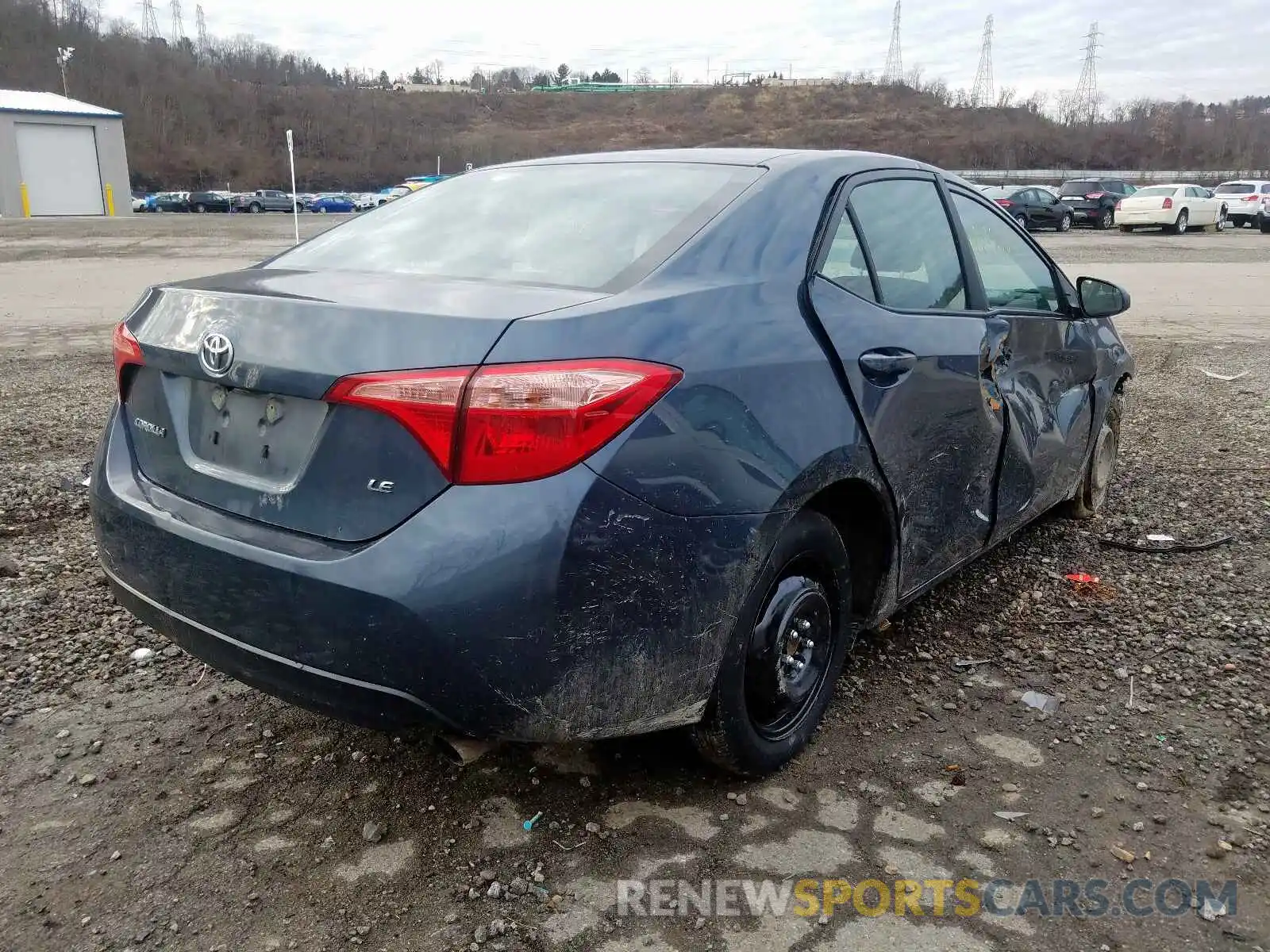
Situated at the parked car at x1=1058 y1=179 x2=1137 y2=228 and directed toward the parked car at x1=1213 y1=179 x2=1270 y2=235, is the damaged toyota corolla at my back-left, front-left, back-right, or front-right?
back-right

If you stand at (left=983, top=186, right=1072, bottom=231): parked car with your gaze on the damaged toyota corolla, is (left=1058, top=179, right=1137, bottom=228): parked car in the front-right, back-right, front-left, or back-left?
back-left

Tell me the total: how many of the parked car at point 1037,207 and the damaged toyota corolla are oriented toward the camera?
0

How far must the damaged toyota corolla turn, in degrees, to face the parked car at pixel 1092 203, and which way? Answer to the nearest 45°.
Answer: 0° — it already faces it

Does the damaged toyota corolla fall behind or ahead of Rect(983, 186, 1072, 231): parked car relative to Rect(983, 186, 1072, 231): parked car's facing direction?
behind

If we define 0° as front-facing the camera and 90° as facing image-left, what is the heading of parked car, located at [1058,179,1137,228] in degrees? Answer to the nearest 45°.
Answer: approximately 225°

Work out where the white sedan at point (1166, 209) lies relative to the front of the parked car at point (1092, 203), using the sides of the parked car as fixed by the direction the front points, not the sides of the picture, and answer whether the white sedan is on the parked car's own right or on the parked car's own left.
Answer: on the parked car's own right

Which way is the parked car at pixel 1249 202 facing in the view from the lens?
facing away from the viewer and to the right of the viewer

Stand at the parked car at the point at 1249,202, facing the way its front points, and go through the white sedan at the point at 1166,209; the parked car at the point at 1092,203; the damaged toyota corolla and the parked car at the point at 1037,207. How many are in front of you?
0

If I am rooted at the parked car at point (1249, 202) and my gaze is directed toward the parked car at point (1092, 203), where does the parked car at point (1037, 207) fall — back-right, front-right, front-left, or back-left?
front-left

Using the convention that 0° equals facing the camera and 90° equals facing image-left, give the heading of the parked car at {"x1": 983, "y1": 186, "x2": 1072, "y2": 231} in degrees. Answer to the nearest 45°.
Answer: approximately 225°

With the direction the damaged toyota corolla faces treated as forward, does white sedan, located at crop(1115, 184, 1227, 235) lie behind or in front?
in front

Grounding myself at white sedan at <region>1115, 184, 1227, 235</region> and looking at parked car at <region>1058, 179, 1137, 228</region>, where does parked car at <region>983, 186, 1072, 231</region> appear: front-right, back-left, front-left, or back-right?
front-left

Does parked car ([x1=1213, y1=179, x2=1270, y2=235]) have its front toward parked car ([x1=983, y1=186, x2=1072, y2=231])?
no

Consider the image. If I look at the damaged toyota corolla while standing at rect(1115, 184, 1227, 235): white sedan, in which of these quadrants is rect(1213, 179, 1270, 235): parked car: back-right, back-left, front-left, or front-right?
back-left

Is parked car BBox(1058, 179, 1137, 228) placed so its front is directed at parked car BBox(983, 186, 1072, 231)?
no

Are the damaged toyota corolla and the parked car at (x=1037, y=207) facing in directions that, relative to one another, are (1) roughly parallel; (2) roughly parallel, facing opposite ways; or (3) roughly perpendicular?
roughly parallel

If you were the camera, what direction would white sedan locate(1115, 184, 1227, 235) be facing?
facing away from the viewer and to the right of the viewer

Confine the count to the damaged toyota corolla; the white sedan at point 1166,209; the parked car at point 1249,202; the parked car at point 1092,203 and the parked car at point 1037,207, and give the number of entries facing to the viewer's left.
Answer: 0
